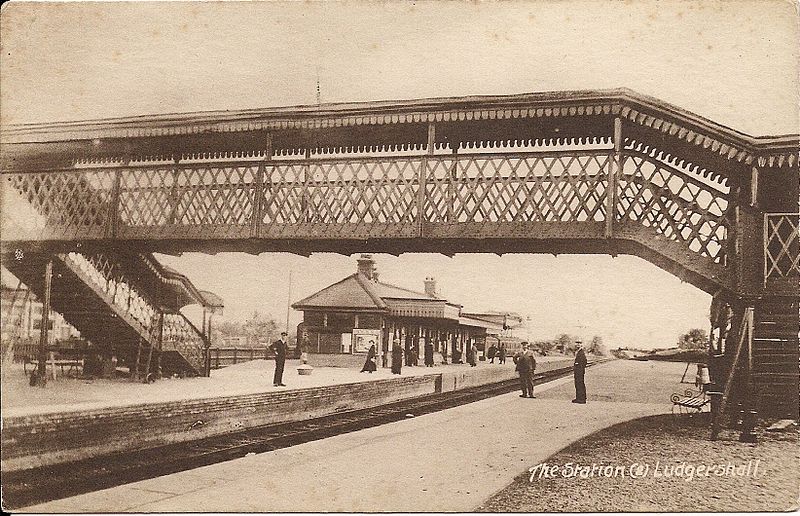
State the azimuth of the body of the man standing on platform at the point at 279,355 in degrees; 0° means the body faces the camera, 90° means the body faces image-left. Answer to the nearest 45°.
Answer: approximately 315°

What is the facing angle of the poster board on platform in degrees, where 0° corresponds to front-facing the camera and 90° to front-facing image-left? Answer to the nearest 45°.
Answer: approximately 0°

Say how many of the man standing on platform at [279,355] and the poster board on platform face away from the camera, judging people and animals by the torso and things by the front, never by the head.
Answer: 0

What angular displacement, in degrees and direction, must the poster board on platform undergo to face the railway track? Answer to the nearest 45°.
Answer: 0° — it already faces it

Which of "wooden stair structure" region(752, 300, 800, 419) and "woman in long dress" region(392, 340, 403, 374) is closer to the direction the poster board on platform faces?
the wooden stair structure
